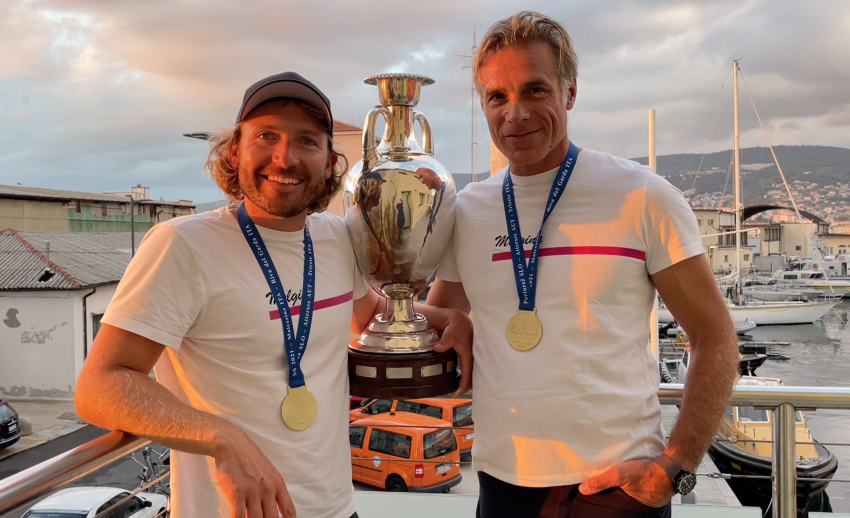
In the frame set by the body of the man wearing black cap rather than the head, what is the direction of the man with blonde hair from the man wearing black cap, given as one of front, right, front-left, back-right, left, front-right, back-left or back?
front-left

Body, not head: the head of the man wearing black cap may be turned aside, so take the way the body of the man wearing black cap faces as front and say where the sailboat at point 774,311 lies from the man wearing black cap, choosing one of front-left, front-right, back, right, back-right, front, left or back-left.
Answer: left

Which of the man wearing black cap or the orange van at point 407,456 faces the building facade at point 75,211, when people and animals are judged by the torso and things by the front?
the orange van

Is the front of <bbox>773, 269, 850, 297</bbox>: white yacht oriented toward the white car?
no

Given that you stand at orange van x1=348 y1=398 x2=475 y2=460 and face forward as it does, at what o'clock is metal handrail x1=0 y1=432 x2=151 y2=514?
The metal handrail is roughly at 8 o'clock from the orange van.

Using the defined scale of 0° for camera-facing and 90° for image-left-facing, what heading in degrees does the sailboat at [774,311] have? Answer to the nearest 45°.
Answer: approximately 270°

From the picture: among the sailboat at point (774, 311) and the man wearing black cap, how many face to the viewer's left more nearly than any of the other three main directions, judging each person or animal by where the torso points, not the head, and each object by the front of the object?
0

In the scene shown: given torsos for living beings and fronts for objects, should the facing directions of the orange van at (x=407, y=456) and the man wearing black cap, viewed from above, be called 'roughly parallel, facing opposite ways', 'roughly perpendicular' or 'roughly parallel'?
roughly parallel, facing opposite ways

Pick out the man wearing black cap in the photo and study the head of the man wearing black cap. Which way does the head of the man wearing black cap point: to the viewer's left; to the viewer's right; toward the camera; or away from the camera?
toward the camera

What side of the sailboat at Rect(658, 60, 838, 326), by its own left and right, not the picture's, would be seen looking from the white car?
right

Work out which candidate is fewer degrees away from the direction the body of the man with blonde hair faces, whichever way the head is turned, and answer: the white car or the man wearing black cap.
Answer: the man wearing black cap

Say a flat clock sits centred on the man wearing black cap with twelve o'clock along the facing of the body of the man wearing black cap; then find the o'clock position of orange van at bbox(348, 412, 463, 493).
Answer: The orange van is roughly at 8 o'clock from the man wearing black cap.

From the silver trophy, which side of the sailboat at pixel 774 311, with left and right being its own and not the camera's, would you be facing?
right
